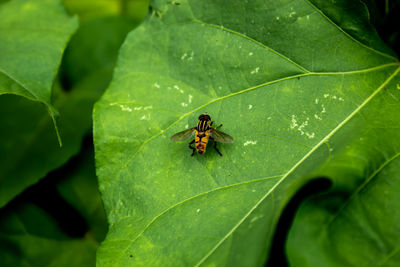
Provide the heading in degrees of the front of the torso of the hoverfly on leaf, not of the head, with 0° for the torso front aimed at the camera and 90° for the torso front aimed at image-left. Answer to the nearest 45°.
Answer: approximately 180°

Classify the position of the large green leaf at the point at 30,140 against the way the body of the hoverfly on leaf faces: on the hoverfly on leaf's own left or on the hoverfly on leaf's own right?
on the hoverfly on leaf's own left

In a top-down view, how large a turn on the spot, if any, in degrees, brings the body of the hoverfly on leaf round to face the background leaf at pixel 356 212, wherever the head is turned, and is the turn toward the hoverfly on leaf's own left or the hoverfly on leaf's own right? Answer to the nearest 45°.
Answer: approximately 135° to the hoverfly on leaf's own right
